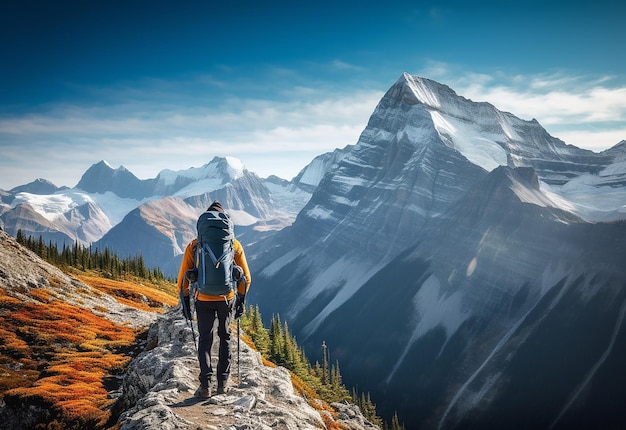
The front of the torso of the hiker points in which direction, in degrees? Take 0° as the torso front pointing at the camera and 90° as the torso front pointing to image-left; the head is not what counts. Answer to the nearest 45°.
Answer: approximately 180°
